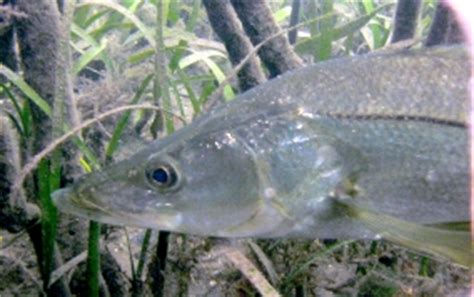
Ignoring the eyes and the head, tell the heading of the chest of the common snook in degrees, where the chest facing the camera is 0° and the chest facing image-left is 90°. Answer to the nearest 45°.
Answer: approximately 90°
